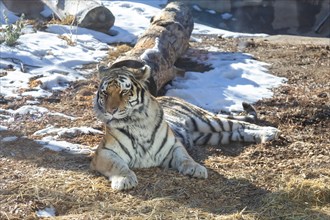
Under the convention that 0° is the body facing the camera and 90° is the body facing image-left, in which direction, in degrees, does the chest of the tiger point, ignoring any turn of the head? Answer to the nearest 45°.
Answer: approximately 45°

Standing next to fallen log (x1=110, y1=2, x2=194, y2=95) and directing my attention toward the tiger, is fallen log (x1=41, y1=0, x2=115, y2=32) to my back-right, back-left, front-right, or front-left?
back-right

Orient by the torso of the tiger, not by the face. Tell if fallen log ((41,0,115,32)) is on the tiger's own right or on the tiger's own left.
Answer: on the tiger's own right

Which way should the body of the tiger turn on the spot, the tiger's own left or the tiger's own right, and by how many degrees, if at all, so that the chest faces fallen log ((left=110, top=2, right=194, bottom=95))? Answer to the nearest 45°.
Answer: approximately 135° to the tiger's own right

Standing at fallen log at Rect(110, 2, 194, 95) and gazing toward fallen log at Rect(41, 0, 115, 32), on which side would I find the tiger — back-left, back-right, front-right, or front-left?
back-left
